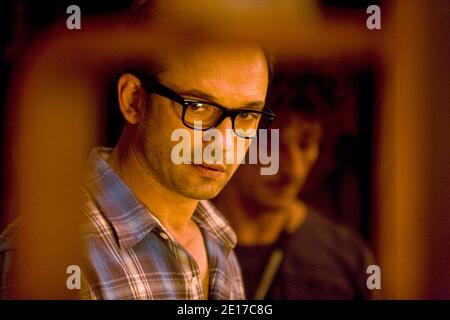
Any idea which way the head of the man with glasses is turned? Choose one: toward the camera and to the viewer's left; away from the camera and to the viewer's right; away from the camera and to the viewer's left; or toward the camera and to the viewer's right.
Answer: toward the camera and to the viewer's right

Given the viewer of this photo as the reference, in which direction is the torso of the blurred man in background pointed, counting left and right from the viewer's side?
facing the viewer and to the left of the viewer

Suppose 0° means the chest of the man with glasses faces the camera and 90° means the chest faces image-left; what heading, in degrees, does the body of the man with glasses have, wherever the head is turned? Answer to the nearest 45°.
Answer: approximately 315°
